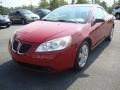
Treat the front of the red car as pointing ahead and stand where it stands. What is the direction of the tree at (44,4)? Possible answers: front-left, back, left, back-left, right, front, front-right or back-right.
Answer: back-right

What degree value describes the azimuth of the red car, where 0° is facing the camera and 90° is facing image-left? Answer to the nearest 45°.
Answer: approximately 45°
